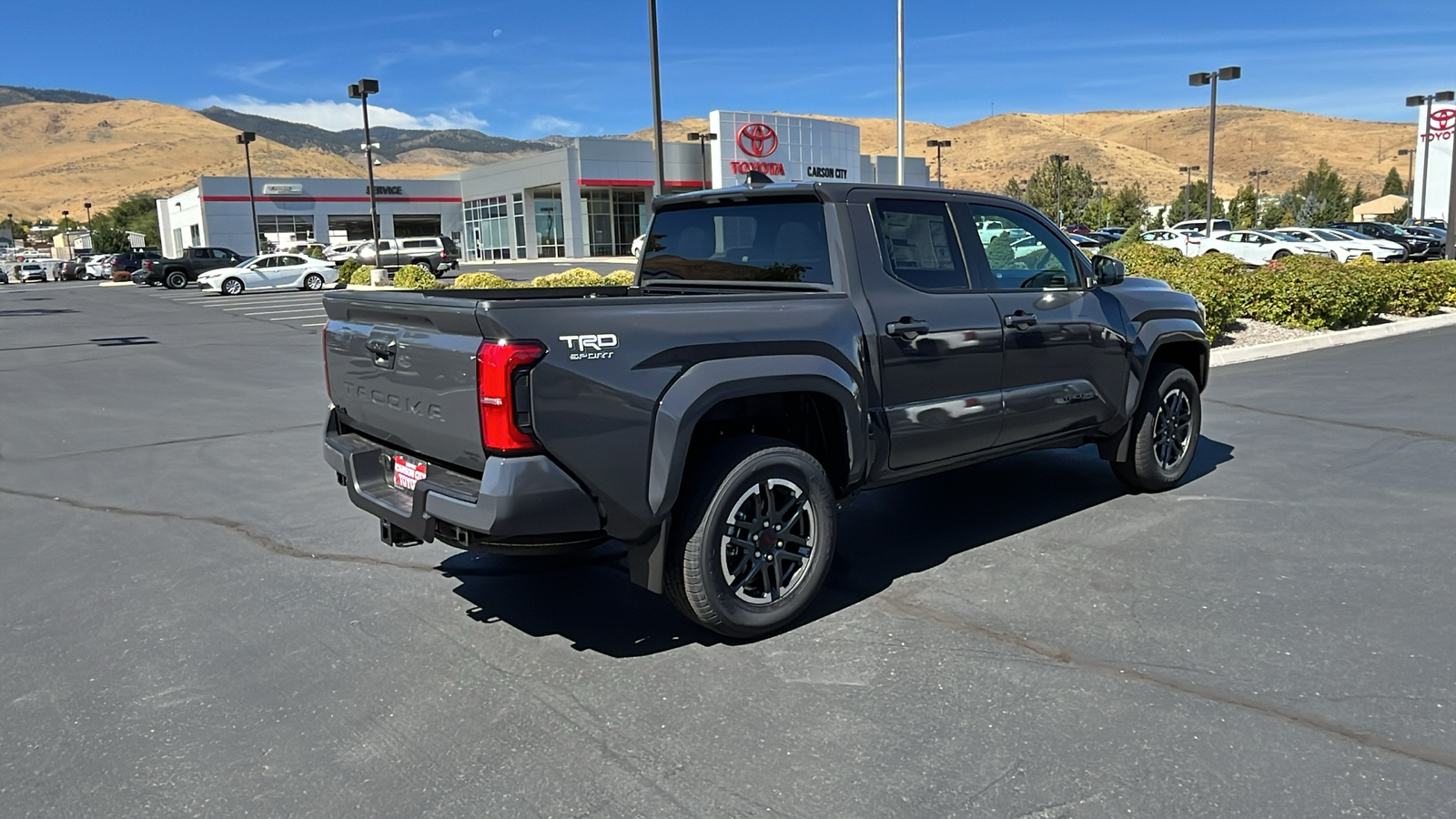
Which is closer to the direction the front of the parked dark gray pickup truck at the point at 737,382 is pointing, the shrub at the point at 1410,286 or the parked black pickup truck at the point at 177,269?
the shrub

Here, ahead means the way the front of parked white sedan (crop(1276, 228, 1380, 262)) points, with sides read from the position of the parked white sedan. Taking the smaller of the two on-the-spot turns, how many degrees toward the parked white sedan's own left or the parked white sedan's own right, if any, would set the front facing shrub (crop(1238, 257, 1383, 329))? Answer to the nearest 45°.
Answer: approximately 45° to the parked white sedan's own right

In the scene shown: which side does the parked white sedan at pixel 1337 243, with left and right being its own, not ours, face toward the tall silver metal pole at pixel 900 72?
right

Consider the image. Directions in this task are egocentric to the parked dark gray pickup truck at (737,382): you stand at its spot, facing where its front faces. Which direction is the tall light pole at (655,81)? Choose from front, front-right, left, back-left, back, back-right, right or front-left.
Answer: front-left

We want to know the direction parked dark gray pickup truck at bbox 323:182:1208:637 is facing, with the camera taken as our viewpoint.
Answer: facing away from the viewer and to the right of the viewer

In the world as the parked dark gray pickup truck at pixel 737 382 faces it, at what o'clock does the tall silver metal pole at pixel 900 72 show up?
The tall silver metal pole is roughly at 11 o'clock from the parked dark gray pickup truck.

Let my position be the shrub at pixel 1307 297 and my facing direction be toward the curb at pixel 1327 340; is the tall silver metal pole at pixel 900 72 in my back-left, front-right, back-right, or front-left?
back-right

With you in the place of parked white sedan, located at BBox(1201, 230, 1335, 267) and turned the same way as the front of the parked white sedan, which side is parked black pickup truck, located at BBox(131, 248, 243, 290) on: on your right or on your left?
on your right
